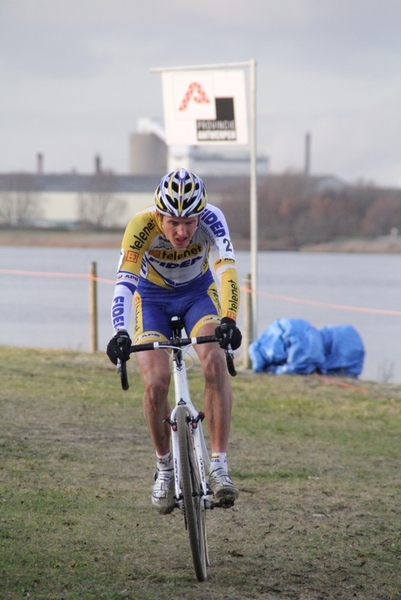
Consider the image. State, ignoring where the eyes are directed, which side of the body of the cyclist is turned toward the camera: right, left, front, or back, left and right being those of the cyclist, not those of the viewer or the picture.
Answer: front

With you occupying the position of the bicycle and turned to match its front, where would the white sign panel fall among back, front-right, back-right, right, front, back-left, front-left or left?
back

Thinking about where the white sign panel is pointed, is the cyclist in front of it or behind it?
in front

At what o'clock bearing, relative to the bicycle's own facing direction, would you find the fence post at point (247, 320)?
The fence post is roughly at 6 o'clock from the bicycle.

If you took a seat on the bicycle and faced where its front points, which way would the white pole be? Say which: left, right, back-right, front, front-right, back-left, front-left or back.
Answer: back

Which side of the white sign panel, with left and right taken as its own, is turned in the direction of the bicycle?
front

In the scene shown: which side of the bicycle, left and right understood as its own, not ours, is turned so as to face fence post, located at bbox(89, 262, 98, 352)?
back

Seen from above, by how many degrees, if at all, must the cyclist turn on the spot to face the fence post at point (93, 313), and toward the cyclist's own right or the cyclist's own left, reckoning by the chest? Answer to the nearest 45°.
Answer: approximately 180°

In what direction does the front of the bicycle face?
toward the camera

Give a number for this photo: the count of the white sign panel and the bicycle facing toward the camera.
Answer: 2

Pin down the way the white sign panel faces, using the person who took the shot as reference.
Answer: facing the viewer
